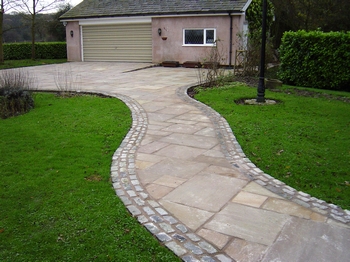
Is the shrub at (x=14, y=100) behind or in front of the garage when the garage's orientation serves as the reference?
in front

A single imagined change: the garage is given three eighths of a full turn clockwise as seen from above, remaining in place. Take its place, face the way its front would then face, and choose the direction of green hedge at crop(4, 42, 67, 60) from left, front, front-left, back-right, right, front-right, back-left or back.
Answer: front

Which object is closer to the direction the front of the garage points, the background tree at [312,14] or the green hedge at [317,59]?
the green hedge

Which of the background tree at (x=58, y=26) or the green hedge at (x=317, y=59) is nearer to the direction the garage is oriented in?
the green hedge

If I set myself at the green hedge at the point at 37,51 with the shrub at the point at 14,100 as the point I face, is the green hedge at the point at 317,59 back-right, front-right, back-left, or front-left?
front-left

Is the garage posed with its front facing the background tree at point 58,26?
no

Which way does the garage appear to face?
toward the camera

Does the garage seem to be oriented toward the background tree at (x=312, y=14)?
no

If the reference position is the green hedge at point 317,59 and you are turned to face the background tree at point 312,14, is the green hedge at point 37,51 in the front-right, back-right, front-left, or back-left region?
front-left
